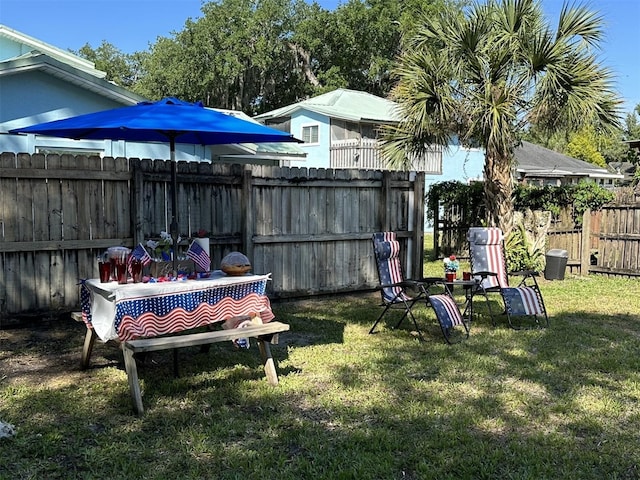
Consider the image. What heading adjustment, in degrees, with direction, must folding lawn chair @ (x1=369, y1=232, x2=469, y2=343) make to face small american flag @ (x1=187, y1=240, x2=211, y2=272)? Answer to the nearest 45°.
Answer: approximately 90° to its right

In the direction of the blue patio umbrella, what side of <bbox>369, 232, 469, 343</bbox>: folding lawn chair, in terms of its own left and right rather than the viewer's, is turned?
right

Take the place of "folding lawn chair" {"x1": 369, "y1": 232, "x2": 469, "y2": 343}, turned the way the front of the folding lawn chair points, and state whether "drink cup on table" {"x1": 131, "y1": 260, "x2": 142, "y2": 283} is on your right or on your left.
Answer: on your right

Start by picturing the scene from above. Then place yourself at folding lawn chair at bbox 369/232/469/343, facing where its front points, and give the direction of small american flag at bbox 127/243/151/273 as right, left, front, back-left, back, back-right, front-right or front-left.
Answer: right

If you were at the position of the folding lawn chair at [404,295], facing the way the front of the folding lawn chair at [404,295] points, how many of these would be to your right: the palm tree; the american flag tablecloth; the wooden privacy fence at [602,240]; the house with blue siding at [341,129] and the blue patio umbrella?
2

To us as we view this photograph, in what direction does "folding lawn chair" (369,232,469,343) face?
facing the viewer and to the right of the viewer

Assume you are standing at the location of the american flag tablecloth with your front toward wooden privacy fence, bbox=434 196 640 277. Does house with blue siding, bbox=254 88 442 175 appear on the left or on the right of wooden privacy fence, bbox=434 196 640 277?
left

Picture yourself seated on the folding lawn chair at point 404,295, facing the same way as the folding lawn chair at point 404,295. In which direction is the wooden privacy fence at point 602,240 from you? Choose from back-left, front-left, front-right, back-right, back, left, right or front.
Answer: left

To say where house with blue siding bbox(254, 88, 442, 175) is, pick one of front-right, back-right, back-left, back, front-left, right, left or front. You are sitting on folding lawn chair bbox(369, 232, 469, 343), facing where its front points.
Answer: back-left

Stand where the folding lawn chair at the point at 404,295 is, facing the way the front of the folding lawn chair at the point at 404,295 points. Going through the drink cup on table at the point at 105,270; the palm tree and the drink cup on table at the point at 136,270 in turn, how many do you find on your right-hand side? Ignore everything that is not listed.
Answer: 2

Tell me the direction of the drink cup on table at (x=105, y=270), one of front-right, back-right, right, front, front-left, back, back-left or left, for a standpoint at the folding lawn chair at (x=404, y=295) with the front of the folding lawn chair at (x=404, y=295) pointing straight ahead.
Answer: right

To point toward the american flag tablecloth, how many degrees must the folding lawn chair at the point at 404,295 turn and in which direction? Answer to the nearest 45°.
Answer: approximately 90° to its right

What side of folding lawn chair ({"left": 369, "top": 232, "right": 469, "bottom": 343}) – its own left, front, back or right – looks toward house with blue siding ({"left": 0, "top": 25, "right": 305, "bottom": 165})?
back
